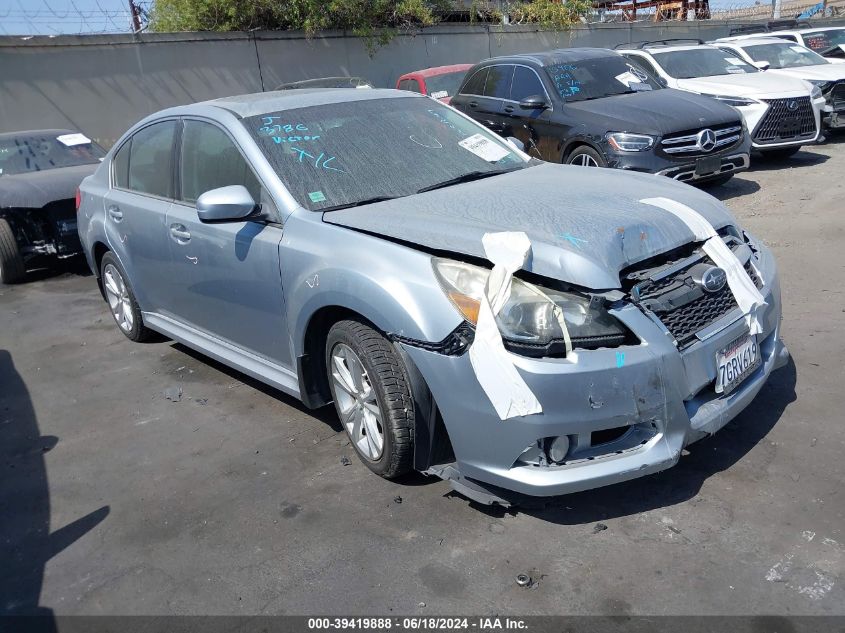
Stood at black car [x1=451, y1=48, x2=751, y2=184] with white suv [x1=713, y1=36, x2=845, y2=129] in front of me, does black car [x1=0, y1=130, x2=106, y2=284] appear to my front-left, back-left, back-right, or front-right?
back-left

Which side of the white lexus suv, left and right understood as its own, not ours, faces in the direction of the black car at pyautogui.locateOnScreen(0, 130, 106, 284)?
right

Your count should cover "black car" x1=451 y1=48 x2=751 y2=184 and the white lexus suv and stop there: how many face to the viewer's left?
0

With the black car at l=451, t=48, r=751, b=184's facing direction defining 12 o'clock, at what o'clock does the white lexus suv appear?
The white lexus suv is roughly at 9 o'clock from the black car.

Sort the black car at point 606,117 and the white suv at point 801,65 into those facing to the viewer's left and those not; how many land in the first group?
0

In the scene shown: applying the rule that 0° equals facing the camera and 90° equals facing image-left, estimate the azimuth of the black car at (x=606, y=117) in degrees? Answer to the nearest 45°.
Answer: approximately 315°

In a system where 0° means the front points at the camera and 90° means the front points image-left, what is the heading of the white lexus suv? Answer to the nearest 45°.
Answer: approximately 315°

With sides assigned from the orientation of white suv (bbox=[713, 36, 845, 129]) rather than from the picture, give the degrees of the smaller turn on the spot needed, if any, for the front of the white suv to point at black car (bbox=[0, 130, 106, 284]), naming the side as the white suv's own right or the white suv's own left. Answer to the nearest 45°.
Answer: approximately 90° to the white suv's own right

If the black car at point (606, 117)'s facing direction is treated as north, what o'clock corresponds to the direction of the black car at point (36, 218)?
the black car at point (36, 218) is roughly at 4 o'clock from the black car at point (606, 117).

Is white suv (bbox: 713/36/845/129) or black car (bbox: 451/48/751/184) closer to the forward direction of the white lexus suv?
the black car

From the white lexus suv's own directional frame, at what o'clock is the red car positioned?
The red car is roughly at 5 o'clock from the white lexus suv.
